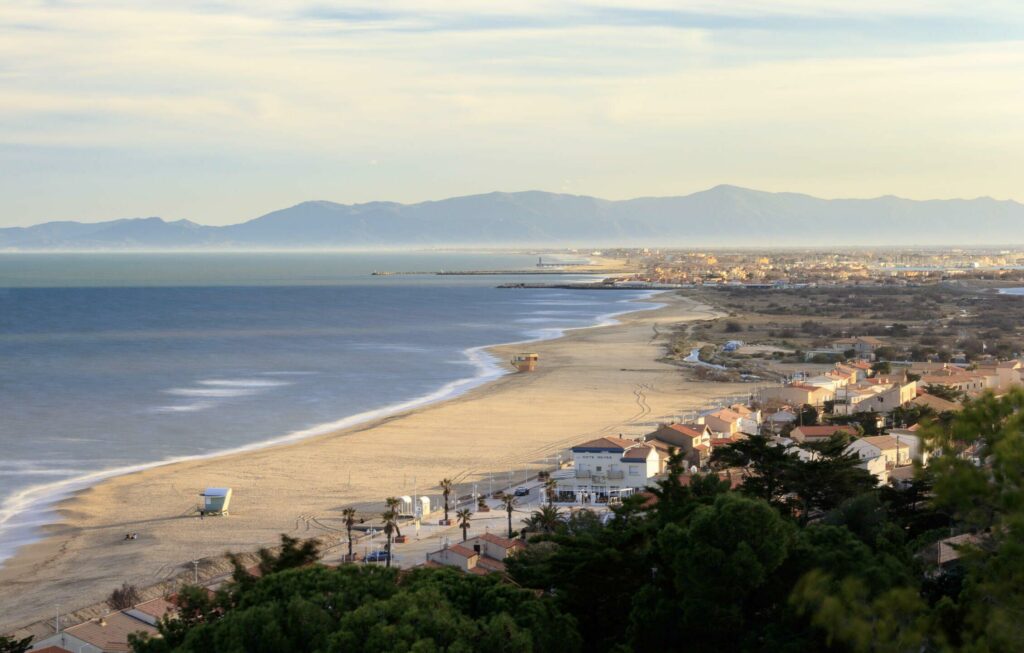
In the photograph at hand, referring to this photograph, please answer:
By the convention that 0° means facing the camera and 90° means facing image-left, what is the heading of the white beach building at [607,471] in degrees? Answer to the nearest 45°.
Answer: approximately 45°

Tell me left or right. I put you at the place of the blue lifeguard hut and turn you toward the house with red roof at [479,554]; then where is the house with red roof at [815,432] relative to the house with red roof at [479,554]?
left

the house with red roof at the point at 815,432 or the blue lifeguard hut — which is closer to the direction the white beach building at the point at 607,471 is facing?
the blue lifeguard hut

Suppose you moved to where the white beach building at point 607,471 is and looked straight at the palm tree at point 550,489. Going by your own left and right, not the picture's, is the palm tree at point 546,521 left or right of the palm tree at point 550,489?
left

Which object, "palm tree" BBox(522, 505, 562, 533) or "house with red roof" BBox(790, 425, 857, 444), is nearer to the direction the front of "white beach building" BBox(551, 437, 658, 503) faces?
the palm tree

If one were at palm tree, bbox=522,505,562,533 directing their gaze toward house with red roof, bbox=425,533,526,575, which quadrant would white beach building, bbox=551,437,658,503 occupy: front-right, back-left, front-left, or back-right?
back-right

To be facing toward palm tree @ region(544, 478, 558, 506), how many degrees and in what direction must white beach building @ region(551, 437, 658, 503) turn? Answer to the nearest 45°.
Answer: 0° — it already faces it

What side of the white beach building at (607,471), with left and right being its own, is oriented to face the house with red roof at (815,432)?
back

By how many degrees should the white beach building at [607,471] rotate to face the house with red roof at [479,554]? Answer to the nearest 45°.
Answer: approximately 45° to its left
